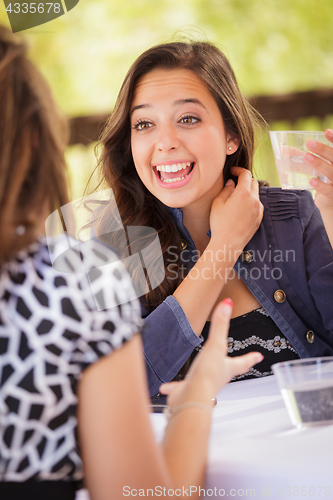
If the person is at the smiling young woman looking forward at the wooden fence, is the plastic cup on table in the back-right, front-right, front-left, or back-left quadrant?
back-right

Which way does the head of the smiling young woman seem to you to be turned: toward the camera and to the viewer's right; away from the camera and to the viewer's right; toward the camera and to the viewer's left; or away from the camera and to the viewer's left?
toward the camera and to the viewer's left

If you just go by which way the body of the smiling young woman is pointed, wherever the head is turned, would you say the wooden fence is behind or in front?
behind

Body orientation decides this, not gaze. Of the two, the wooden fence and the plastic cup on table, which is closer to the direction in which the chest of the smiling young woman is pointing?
the plastic cup on table

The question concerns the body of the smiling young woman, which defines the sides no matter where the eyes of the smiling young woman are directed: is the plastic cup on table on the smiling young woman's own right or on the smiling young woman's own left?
on the smiling young woman's own left

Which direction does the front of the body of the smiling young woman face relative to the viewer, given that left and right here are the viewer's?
facing the viewer and to the left of the viewer
